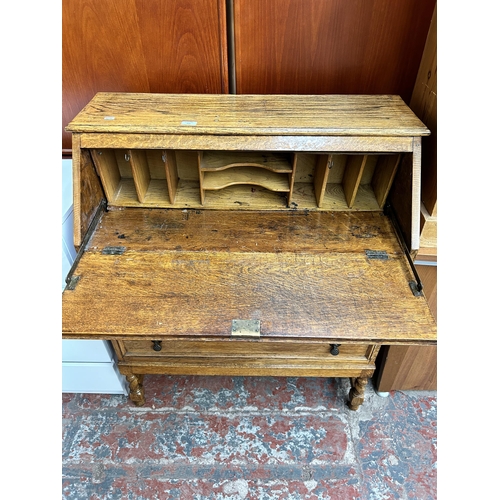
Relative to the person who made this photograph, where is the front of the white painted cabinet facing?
facing the viewer

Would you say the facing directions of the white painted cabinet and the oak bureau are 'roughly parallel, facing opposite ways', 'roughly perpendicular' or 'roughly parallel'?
roughly parallel

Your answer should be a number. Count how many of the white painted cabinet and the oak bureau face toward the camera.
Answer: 2

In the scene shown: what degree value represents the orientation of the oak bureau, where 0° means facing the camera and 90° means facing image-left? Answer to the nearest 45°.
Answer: approximately 0°
